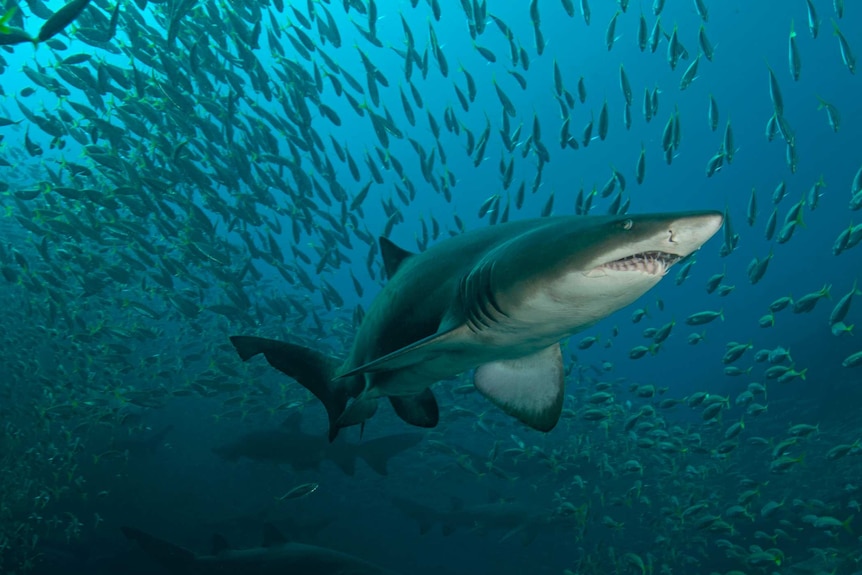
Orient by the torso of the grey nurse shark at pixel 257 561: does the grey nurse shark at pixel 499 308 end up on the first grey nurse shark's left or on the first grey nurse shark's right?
on the first grey nurse shark's right

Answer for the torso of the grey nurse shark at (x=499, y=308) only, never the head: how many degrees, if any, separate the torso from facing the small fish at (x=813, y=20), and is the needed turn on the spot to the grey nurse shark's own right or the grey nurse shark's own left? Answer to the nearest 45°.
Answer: approximately 90° to the grey nurse shark's own left

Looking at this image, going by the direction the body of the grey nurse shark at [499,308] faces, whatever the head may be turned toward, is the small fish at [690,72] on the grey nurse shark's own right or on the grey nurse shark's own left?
on the grey nurse shark's own left

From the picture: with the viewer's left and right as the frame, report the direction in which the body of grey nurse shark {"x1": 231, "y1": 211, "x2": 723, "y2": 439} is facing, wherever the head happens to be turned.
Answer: facing the viewer and to the right of the viewer

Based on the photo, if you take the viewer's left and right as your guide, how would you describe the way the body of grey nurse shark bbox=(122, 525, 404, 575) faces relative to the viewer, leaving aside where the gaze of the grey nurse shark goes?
facing to the right of the viewer

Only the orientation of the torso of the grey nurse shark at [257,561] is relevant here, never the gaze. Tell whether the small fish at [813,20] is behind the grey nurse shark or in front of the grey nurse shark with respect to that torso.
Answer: in front
